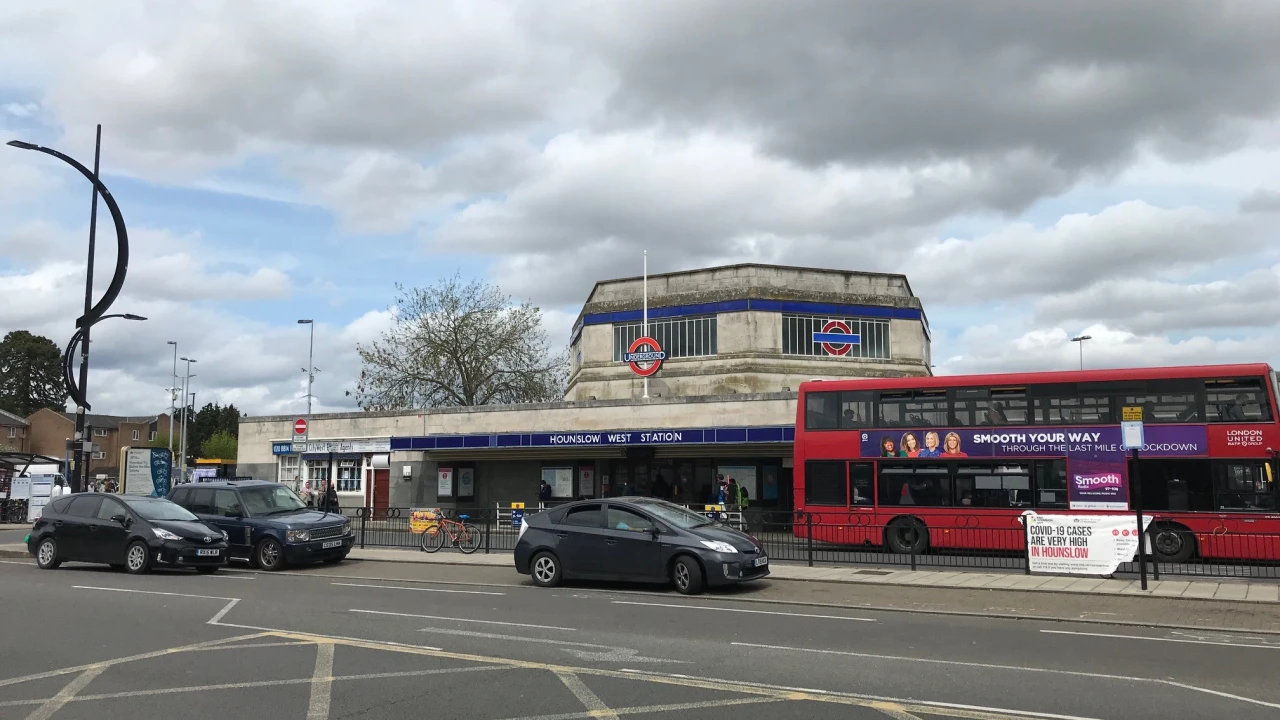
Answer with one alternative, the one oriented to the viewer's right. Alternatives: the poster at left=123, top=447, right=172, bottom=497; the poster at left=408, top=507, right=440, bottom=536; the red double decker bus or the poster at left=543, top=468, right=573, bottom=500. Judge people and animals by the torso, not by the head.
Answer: the red double decker bus

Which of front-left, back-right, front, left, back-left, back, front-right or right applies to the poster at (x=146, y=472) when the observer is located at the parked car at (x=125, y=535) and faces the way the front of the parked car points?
back-left

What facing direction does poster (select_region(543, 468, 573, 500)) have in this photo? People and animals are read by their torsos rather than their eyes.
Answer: toward the camera

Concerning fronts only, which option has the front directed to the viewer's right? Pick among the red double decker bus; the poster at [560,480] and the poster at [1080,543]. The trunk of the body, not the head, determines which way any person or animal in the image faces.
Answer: the red double decker bus

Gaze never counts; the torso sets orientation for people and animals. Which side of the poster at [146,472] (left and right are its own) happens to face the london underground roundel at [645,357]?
left

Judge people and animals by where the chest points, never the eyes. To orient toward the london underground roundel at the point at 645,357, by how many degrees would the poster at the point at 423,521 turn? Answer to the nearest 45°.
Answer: approximately 135° to its left

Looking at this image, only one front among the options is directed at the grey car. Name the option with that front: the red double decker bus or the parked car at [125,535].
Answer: the parked car

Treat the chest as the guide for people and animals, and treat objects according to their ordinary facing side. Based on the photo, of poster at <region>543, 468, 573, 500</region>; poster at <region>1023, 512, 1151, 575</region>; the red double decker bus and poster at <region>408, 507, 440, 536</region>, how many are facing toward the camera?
3

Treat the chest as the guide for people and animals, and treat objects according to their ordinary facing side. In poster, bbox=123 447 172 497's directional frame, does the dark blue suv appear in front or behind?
in front

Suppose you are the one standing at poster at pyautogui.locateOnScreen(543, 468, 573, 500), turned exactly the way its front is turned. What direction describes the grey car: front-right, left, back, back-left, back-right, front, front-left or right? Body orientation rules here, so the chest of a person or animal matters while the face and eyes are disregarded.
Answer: front

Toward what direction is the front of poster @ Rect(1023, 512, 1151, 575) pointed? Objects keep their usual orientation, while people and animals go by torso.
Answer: toward the camera

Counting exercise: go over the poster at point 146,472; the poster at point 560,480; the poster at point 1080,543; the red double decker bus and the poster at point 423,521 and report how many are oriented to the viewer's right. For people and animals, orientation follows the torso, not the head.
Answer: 1

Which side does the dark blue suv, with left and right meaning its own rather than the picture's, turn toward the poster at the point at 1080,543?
front

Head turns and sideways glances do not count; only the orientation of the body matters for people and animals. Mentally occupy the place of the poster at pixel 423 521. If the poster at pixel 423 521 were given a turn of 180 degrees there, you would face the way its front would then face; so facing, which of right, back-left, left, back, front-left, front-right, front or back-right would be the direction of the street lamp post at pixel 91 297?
left

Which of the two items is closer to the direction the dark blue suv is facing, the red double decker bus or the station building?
the red double decker bus

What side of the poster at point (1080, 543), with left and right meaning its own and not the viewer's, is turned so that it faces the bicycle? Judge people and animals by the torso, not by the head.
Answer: right

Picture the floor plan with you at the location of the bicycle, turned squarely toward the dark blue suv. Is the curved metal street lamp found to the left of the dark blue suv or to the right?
right

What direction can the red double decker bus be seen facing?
to the viewer's right

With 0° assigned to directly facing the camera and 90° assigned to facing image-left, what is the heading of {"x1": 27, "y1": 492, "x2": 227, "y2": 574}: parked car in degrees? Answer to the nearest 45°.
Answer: approximately 315°
